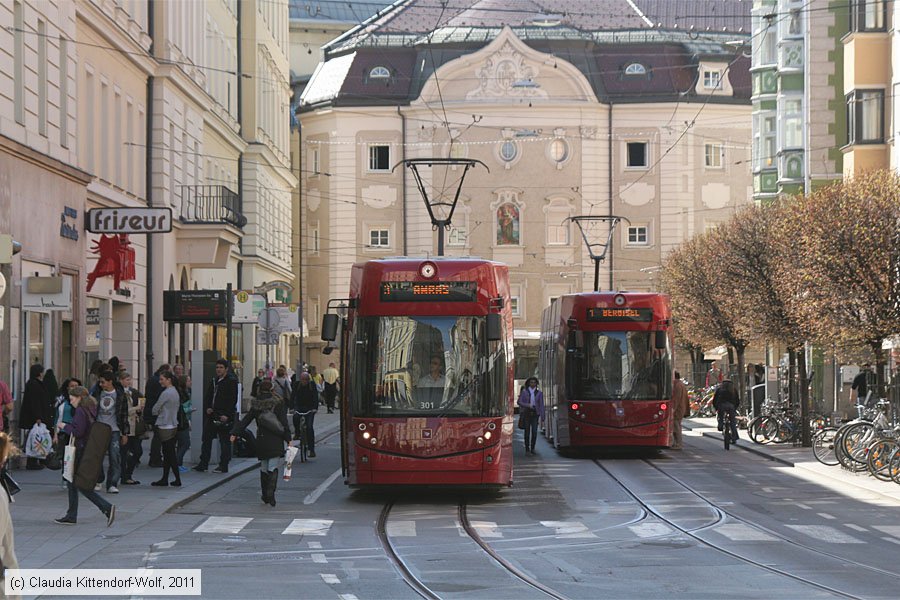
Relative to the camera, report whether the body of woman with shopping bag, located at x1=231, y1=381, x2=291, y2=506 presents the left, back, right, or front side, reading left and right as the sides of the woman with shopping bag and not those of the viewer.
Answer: back
